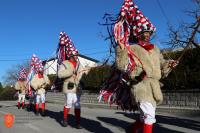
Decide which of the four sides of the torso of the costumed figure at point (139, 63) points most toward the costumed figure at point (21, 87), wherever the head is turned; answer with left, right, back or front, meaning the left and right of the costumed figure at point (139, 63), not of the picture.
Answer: back

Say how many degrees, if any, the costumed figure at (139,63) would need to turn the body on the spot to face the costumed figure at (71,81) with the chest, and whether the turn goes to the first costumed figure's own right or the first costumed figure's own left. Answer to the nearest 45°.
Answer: approximately 180°

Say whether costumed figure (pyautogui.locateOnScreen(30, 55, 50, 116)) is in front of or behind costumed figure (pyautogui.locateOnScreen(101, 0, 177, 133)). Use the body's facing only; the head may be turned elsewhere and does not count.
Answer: behind
